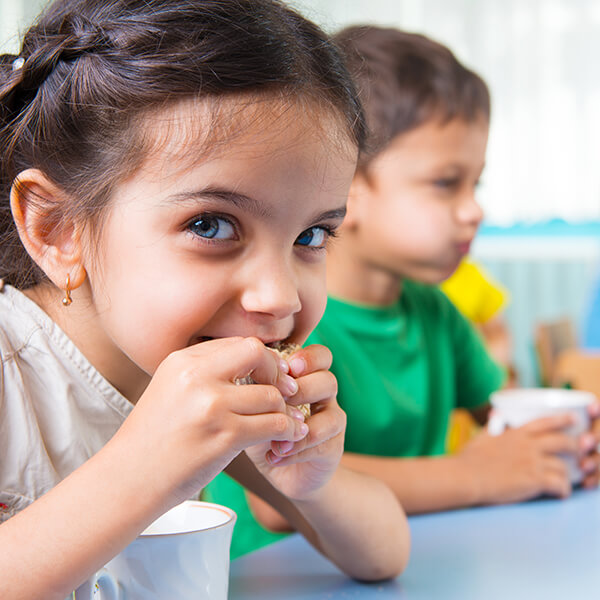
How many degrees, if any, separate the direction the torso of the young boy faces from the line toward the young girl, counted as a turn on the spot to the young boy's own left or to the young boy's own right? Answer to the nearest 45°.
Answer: approximately 45° to the young boy's own right

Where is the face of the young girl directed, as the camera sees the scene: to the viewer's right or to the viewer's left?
to the viewer's right

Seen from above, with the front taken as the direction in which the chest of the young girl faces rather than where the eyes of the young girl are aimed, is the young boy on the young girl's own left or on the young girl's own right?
on the young girl's own left

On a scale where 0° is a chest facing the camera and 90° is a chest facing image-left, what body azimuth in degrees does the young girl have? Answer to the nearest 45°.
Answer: approximately 315°
